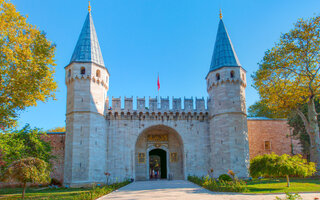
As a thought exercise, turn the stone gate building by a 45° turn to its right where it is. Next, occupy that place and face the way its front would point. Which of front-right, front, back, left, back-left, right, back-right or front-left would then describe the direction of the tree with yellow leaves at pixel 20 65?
front

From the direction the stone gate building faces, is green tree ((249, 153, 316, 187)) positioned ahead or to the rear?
ahead

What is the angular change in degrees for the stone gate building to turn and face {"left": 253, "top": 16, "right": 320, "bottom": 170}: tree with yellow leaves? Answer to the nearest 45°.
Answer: approximately 90° to its left

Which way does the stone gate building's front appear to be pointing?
toward the camera

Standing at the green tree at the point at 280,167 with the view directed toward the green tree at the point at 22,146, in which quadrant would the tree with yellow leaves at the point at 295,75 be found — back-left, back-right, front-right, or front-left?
back-right

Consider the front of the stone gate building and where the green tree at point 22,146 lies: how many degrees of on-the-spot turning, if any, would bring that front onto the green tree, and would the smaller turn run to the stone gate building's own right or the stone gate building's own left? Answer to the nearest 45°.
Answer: approximately 45° to the stone gate building's own right
